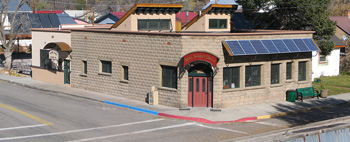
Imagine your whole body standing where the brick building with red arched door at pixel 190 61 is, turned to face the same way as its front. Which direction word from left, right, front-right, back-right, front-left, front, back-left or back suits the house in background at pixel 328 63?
back-left

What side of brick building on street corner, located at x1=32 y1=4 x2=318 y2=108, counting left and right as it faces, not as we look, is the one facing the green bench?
left

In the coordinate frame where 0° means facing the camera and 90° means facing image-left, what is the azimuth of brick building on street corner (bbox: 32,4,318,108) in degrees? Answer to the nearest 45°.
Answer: approximately 0°
